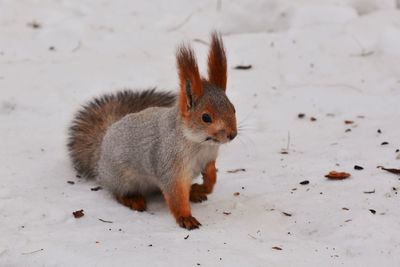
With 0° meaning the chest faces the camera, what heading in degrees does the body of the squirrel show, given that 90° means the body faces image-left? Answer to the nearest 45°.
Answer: approximately 315°
